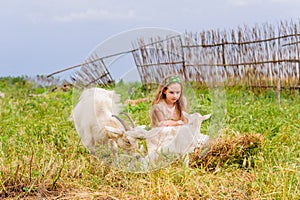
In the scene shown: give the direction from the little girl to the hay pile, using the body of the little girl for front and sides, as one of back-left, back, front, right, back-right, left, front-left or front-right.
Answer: left

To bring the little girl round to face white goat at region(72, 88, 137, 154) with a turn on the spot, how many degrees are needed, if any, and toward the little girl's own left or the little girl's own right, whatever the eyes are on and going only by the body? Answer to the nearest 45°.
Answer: approximately 135° to the little girl's own right

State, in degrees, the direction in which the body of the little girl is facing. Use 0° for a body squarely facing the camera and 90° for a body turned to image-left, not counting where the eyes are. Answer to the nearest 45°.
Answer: approximately 315°
